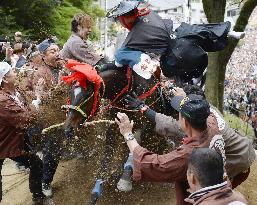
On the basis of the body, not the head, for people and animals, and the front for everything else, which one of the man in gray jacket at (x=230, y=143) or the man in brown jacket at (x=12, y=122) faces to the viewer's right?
the man in brown jacket at (x=12, y=122)

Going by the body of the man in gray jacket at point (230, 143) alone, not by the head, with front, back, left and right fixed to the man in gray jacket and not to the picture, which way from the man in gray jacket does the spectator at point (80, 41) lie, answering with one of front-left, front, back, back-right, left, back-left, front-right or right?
front-right

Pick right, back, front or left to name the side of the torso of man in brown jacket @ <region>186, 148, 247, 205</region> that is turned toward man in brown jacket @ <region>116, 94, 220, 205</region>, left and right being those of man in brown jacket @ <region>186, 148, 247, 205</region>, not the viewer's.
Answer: front

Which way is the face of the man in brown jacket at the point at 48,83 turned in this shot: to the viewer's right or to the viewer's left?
to the viewer's right

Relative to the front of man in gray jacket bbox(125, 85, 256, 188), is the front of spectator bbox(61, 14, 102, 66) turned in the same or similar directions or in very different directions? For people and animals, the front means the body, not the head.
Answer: very different directions

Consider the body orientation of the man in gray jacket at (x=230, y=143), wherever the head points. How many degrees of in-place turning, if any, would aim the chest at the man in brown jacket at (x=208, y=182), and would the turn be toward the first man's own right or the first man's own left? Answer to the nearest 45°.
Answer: approximately 90° to the first man's own left

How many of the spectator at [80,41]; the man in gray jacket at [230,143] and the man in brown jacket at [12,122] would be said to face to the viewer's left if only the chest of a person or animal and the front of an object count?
1

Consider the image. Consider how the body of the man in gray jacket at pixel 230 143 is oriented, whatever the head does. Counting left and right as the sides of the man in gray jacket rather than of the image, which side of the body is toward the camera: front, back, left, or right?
left

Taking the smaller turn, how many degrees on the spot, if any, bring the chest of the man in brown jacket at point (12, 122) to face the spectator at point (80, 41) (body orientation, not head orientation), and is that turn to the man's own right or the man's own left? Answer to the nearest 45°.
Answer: approximately 45° to the man's own left

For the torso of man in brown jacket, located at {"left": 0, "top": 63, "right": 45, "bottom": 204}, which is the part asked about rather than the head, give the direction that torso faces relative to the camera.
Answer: to the viewer's right

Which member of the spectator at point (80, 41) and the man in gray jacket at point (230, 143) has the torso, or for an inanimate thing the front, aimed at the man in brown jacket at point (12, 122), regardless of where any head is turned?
the man in gray jacket at point (230, 143)

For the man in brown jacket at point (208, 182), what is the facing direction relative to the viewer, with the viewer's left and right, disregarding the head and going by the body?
facing away from the viewer and to the left of the viewer

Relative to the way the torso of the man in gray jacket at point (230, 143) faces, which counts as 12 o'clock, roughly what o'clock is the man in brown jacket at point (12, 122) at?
the man in brown jacket at point (12, 122) is roughly at 12 o'clock from the man in gray jacket at point (230, 143).

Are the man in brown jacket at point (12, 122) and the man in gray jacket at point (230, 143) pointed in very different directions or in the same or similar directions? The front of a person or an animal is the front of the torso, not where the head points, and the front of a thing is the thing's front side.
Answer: very different directions

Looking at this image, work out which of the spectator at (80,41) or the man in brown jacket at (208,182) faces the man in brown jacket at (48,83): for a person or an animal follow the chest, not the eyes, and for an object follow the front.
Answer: the man in brown jacket at (208,182)
